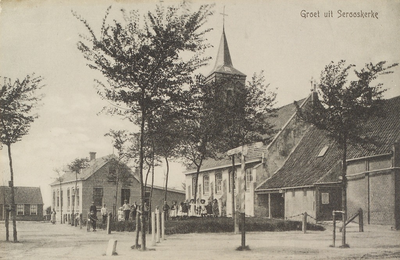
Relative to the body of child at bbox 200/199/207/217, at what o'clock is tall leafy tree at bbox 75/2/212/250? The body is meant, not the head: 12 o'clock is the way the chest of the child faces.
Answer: The tall leafy tree is roughly at 12 o'clock from the child.

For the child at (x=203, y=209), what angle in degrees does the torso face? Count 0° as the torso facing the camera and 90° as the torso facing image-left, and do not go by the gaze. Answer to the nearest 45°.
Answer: approximately 0°

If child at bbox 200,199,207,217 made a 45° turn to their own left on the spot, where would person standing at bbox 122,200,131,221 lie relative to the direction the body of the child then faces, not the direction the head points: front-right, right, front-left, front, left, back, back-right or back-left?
back-right
